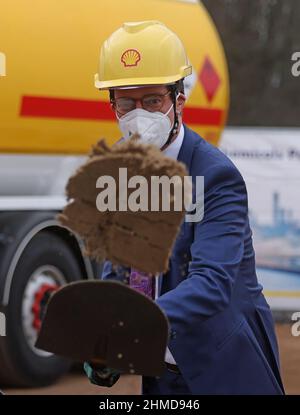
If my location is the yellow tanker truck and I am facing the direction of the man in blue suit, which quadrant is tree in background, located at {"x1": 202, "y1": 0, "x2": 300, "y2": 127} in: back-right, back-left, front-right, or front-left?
back-left

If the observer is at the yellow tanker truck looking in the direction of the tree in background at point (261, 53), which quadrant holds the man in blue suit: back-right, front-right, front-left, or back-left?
back-right

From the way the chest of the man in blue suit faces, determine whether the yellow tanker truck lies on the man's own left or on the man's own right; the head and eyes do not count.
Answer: on the man's own right

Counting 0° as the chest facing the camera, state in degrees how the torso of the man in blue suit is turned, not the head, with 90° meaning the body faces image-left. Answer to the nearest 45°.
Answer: approximately 45°

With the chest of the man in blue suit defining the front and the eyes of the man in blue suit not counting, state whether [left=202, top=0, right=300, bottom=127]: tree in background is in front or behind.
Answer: behind
